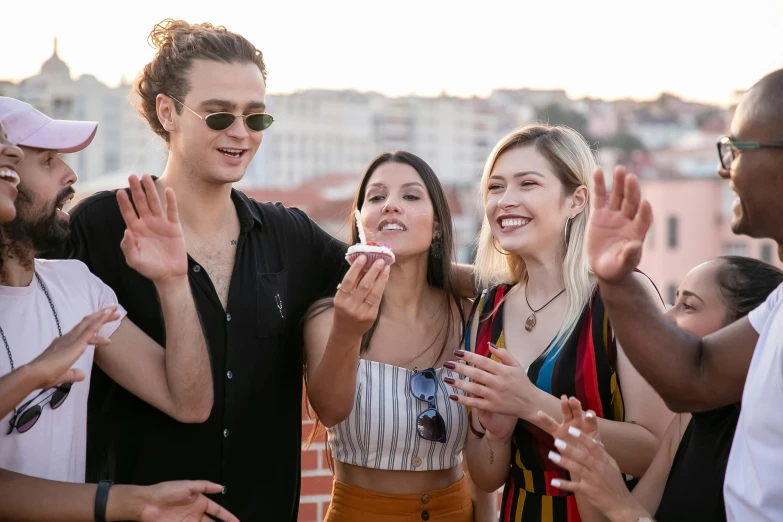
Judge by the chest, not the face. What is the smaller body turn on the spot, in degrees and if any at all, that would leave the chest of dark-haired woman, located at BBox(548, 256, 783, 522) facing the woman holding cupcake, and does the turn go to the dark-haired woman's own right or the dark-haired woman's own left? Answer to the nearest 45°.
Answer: approximately 45° to the dark-haired woman's own right

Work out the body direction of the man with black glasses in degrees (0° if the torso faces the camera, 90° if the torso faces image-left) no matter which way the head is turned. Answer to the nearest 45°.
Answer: approximately 90°

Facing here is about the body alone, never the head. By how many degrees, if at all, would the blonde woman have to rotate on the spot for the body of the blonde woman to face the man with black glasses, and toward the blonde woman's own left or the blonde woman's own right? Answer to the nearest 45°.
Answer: approximately 90° to the blonde woman's own left

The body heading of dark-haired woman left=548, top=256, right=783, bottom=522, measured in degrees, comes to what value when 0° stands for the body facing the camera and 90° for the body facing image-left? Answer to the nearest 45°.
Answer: approximately 90°

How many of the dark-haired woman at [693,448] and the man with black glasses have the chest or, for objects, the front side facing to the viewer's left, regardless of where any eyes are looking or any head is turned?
2

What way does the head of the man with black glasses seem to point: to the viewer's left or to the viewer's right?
to the viewer's left

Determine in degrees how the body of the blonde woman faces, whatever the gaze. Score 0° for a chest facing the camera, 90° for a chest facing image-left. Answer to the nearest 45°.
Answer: approximately 45°
